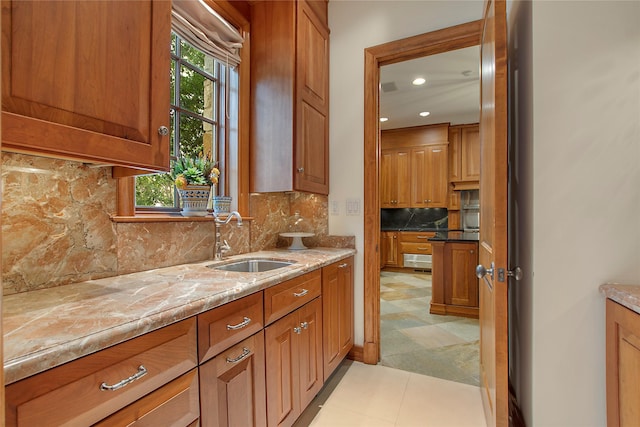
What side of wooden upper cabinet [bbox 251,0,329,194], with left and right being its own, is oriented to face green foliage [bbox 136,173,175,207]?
right

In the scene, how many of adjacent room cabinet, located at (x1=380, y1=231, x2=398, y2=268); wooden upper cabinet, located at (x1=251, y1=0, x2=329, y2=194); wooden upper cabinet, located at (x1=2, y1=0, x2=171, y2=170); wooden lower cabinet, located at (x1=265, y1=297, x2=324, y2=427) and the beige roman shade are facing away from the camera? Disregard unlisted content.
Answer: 0

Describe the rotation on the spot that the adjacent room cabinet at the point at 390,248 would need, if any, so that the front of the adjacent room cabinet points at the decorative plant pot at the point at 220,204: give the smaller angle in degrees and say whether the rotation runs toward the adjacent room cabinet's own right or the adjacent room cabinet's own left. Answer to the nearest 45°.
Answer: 0° — it already faces it

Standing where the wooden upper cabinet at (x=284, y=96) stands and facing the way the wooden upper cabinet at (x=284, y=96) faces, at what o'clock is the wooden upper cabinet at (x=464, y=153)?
the wooden upper cabinet at (x=464, y=153) is roughly at 9 o'clock from the wooden upper cabinet at (x=284, y=96).

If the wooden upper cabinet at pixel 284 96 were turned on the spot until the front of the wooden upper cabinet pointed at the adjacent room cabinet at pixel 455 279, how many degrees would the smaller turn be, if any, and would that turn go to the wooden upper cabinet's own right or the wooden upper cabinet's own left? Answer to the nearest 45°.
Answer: approximately 90° to the wooden upper cabinet's own left

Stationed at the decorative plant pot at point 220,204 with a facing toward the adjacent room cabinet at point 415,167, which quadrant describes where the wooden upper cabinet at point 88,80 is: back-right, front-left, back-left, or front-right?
back-right

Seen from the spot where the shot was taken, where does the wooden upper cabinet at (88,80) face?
facing the viewer and to the right of the viewer

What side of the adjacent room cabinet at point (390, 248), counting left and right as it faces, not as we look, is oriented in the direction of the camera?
front

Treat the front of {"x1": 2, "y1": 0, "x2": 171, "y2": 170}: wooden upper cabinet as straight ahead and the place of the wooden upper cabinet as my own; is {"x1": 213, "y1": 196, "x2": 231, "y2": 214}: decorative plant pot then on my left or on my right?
on my left

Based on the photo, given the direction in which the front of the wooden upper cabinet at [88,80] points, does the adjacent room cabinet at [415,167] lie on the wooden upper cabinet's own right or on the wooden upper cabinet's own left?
on the wooden upper cabinet's own left

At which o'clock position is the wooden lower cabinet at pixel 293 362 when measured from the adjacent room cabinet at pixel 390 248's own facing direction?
The wooden lower cabinet is roughly at 12 o'clock from the adjacent room cabinet.

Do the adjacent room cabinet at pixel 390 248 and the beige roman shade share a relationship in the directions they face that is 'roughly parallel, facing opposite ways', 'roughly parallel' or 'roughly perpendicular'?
roughly perpendicular

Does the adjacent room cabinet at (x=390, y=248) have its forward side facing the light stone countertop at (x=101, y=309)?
yes

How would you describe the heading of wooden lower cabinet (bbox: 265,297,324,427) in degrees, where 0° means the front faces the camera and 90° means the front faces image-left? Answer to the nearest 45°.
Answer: approximately 315°

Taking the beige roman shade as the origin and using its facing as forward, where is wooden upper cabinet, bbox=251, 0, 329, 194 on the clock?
The wooden upper cabinet is roughly at 10 o'clock from the beige roman shade.
